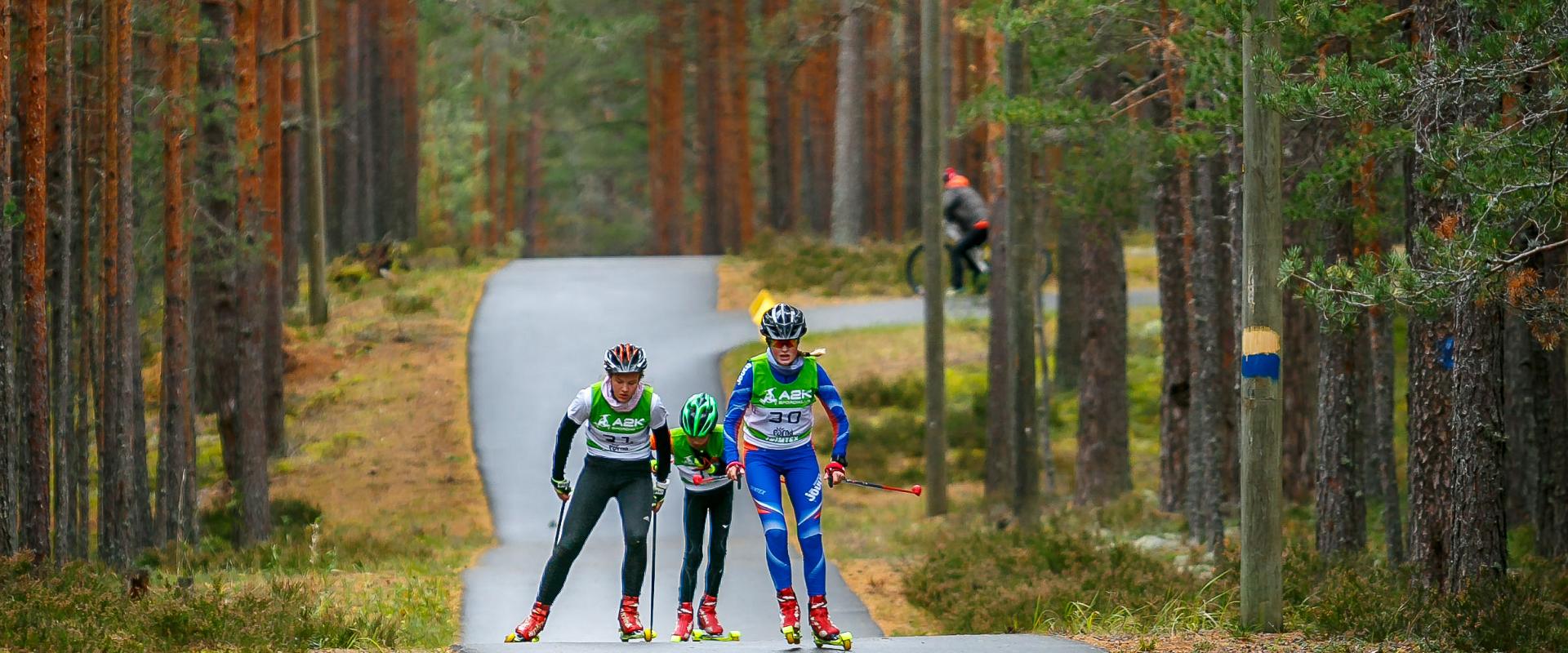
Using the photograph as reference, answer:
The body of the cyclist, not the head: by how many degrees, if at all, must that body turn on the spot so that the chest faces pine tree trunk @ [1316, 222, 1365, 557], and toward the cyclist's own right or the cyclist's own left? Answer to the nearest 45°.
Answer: approximately 90° to the cyclist's own left

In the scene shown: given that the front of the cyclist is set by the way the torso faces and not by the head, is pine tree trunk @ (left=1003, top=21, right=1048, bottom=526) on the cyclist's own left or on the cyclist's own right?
on the cyclist's own left

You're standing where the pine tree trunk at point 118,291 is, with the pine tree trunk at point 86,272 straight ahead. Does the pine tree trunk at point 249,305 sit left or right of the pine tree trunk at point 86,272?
right

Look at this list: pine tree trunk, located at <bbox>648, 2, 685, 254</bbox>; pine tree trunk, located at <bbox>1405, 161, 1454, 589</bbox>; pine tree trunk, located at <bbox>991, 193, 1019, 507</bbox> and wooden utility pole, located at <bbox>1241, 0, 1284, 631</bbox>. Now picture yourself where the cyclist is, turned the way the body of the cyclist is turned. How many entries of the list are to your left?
3

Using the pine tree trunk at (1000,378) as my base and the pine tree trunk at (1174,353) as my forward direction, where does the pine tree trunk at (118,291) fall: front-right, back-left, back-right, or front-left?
back-right

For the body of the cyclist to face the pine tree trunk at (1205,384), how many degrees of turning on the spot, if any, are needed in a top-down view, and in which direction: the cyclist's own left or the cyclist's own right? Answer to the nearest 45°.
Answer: approximately 90° to the cyclist's own left

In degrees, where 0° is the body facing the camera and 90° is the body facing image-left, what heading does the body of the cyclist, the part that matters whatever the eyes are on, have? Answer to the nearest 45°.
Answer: approximately 90°

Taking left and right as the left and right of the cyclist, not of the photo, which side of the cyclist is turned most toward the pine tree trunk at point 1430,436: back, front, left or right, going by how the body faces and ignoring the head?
left

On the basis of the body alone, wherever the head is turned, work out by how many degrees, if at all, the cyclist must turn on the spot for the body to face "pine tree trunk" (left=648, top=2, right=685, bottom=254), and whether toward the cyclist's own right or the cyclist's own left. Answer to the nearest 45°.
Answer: approximately 45° to the cyclist's own right

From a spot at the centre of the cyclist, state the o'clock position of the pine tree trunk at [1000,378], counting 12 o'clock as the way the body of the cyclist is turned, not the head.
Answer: The pine tree trunk is roughly at 9 o'clock from the cyclist.

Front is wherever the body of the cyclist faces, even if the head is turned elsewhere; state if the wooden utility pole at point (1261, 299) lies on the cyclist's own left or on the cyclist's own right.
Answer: on the cyclist's own left
